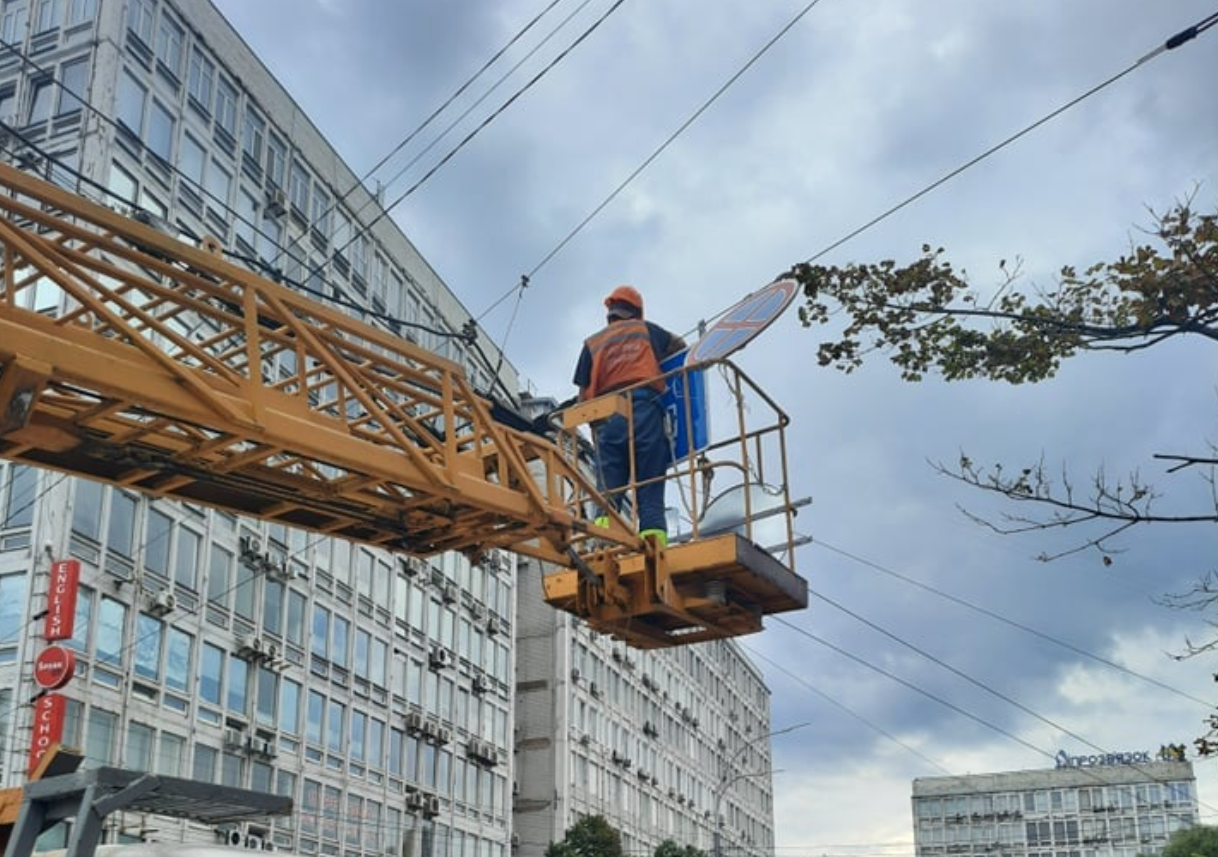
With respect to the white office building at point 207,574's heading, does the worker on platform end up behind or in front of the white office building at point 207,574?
in front

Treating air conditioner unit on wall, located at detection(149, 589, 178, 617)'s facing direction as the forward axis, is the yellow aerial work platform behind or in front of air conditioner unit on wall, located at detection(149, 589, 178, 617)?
in front

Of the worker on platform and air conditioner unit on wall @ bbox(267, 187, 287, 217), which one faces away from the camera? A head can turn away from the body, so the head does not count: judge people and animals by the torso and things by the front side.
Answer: the worker on platform

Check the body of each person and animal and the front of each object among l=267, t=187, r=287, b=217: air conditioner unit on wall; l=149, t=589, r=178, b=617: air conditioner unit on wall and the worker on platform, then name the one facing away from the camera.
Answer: the worker on platform

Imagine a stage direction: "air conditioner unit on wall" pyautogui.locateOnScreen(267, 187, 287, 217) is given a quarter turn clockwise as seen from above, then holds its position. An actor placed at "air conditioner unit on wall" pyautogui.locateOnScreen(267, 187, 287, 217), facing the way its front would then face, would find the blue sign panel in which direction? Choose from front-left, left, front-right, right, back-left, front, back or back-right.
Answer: front-left

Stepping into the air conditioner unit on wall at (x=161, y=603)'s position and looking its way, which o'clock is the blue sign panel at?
The blue sign panel is roughly at 1 o'clock from the air conditioner unit on wall.

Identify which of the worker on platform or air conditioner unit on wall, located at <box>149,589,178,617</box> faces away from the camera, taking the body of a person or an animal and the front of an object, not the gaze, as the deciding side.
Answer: the worker on platform

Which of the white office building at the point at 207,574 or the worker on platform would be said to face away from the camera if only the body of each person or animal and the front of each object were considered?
the worker on platform

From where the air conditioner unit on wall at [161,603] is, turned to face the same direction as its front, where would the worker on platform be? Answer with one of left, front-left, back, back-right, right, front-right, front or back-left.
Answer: front-right

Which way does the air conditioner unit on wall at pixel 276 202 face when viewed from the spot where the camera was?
facing the viewer and to the right of the viewer

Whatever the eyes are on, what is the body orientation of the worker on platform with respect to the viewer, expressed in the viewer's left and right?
facing away from the viewer

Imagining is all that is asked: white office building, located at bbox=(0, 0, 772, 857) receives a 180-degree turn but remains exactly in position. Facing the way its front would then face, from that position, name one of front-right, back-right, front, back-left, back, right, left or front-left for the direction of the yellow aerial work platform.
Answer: back-left

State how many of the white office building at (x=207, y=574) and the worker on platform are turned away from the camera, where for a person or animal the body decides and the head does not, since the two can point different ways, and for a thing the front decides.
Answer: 1
